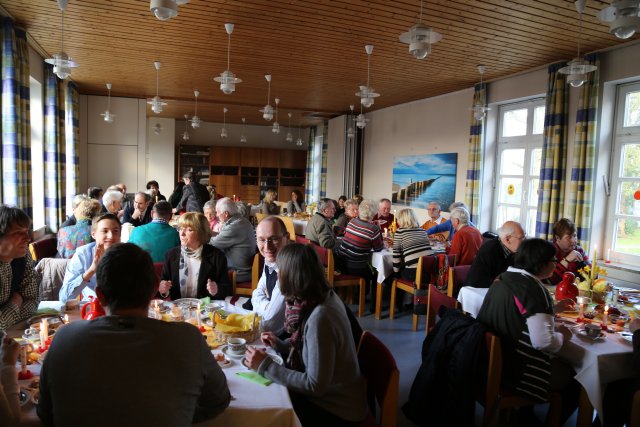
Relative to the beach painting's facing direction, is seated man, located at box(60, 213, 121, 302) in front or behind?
in front

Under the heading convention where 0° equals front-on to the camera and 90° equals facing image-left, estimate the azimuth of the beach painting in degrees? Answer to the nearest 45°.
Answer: approximately 45°

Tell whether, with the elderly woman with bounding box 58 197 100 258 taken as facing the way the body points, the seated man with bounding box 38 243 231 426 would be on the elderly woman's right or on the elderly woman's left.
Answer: on the elderly woman's right

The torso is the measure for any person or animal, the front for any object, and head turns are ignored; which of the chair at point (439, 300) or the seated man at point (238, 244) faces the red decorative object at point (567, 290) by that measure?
the chair

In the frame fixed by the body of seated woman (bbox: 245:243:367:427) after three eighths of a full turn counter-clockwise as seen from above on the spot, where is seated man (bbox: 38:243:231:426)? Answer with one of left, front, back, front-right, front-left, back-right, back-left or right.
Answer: right

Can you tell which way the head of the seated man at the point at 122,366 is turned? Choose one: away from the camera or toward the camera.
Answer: away from the camera

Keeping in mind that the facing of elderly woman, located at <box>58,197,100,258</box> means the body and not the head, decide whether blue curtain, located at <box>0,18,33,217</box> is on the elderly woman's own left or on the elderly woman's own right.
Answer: on the elderly woman's own left

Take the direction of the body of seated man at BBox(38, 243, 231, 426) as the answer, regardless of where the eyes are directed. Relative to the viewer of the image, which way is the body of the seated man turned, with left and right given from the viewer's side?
facing away from the viewer

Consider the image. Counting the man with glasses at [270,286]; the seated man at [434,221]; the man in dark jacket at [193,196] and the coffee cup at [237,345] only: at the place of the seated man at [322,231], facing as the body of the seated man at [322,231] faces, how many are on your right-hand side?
2

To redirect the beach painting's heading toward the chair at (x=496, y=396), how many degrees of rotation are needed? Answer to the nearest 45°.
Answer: approximately 45° to its left

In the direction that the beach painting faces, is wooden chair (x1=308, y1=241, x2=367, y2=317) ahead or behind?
ahead

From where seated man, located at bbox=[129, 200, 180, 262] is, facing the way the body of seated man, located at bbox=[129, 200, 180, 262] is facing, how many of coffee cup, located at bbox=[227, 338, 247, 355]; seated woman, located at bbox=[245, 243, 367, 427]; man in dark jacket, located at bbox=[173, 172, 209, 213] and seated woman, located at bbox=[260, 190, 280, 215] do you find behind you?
2

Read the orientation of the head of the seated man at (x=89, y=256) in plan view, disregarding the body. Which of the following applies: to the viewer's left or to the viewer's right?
to the viewer's right

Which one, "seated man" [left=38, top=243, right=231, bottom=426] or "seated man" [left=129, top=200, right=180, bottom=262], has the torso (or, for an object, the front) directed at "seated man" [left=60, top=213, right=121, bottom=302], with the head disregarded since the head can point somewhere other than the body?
"seated man" [left=38, top=243, right=231, bottom=426]

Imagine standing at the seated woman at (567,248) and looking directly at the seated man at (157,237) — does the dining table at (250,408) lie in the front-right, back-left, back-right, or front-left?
front-left

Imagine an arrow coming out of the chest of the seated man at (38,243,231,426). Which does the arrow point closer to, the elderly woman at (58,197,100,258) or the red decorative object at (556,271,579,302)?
the elderly woman
